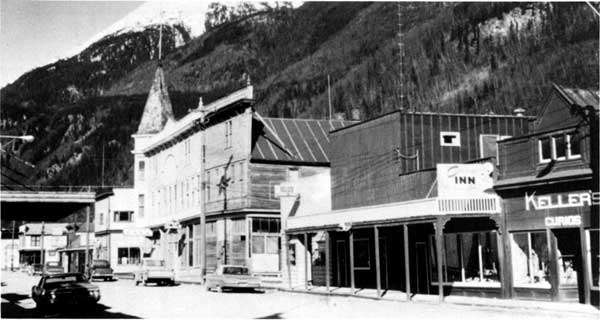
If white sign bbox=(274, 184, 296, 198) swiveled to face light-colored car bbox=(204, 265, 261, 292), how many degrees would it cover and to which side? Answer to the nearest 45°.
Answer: approximately 45° to its right

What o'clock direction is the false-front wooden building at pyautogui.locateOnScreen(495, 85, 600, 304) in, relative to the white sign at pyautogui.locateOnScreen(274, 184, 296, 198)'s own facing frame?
The false-front wooden building is roughly at 11 o'clock from the white sign.

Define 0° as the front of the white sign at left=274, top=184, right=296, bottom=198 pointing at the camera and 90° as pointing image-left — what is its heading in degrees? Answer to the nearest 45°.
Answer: approximately 0°
